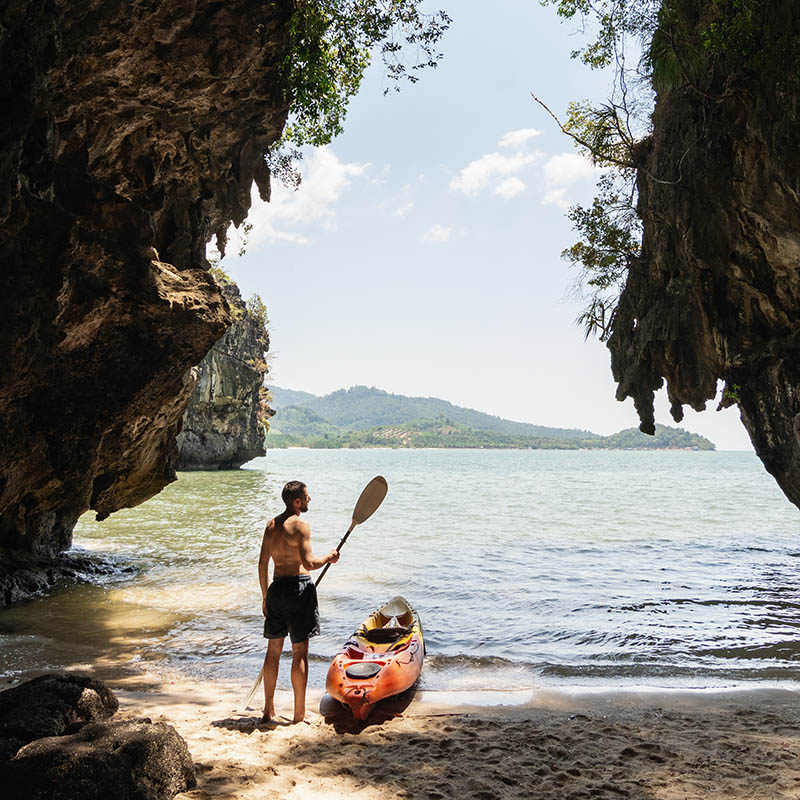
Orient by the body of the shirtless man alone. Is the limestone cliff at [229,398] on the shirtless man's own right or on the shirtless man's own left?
on the shirtless man's own left

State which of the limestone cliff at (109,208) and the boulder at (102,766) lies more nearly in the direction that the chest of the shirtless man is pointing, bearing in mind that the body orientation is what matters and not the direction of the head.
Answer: the limestone cliff

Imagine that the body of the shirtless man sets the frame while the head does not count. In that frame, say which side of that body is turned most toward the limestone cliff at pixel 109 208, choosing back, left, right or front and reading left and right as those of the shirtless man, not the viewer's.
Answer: left

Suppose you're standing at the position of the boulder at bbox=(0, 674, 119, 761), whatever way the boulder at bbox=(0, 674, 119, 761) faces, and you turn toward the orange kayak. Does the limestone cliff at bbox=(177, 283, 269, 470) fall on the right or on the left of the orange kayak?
left

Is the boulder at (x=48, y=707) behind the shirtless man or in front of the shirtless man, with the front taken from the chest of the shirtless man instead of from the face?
behind

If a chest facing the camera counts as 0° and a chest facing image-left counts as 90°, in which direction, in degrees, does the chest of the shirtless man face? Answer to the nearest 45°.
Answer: approximately 225°

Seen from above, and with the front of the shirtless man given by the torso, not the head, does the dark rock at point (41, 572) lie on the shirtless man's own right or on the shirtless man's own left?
on the shirtless man's own left
